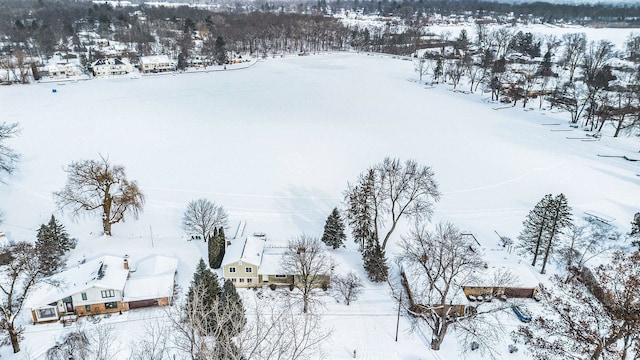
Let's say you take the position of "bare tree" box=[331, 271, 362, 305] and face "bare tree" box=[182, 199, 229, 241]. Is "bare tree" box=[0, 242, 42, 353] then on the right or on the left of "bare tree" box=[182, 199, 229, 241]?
left

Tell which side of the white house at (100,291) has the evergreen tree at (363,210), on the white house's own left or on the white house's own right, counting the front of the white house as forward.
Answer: on the white house's own left

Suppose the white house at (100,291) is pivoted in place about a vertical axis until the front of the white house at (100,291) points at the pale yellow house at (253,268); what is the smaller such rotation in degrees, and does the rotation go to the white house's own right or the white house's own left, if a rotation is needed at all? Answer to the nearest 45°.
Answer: approximately 90° to the white house's own left

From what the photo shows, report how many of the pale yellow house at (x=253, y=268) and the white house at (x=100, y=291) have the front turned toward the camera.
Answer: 2

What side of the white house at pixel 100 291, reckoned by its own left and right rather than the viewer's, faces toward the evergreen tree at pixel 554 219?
left

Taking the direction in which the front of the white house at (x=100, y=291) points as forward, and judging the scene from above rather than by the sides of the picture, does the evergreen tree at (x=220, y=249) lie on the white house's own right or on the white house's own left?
on the white house's own left

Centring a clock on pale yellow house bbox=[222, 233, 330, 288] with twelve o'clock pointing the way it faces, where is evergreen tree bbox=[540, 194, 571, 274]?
The evergreen tree is roughly at 9 o'clock from the pale yellow house.

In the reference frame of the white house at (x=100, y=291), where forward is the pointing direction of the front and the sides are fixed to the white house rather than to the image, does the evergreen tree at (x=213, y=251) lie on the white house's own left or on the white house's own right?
on the white house's own left

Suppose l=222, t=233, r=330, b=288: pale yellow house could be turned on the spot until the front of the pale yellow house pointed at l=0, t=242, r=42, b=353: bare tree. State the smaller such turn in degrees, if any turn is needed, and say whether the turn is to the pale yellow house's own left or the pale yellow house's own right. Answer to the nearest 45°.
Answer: approximately 90° to the pale yellow house's own right

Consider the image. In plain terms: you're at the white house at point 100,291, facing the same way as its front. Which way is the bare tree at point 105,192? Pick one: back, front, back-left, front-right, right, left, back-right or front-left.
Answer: back

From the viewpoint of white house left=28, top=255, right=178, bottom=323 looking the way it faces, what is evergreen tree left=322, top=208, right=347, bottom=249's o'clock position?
The evergreen tree is roughly at 9 o'clock from the white house.

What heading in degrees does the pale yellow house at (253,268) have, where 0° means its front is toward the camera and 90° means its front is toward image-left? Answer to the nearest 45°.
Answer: approximately 0°

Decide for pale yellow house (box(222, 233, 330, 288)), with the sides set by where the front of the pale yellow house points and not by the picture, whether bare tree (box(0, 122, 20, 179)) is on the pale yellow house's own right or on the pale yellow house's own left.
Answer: on the pale yellow house's own right

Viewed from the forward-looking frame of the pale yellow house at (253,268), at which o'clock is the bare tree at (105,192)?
The bare tree is roughly at 4 o'clock from the pale yellow house.
